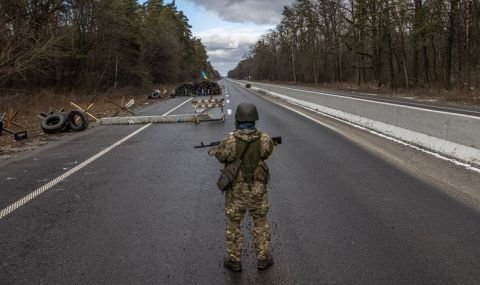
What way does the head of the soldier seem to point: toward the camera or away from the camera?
away from the camera

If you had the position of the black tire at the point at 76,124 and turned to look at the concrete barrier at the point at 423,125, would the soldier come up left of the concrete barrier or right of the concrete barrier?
right

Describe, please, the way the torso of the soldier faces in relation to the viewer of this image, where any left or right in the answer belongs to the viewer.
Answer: facing away from the viewer

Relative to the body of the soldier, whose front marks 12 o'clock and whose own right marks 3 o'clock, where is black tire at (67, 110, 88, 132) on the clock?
The black tire is roughly at 11 o'clock from the soldier.

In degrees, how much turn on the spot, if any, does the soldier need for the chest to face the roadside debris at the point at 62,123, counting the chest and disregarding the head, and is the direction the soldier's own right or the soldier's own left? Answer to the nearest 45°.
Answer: approximately 45° to the soldier's own left

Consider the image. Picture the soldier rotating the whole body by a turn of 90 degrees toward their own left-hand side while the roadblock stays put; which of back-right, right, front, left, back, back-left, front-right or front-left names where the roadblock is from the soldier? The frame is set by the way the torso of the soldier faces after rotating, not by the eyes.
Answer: right

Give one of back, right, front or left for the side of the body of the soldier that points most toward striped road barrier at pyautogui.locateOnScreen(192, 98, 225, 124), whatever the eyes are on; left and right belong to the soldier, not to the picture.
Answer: front
